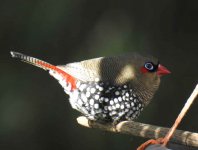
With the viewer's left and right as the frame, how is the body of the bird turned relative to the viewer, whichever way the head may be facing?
facing to the right of the viewer
